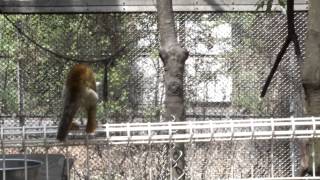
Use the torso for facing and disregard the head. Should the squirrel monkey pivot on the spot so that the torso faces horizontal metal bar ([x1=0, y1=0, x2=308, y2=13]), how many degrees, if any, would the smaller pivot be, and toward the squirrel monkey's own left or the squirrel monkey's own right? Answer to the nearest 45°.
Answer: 0° — it already faces it

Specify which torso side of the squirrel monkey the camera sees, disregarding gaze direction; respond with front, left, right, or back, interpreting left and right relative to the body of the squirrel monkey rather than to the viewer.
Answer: back
